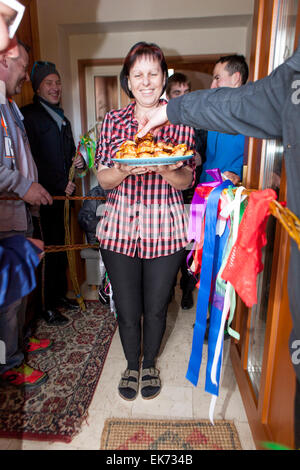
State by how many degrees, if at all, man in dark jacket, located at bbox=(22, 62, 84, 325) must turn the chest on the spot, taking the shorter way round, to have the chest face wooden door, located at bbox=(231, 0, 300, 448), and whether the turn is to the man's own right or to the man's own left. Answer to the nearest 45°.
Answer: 0° — they already face it

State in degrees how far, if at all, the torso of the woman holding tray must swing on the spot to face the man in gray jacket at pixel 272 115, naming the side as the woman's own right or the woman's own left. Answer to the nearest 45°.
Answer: approximately 45° to the woman's own left

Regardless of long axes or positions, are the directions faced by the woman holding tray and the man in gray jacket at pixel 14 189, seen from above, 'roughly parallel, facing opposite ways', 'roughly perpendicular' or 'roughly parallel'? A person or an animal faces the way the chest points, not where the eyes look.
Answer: roughly perpendicular

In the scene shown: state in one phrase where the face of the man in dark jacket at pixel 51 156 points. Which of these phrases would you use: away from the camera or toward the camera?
toward the camera

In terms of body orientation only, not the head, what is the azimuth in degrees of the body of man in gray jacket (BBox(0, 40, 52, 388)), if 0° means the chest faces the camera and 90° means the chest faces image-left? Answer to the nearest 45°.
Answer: approximately 270°

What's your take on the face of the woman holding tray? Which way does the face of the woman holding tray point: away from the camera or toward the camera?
toward the camera

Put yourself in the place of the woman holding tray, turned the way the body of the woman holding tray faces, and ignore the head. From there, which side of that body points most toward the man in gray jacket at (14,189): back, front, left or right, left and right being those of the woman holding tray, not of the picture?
right

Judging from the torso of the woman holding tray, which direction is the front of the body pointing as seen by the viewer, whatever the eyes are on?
toward the camera

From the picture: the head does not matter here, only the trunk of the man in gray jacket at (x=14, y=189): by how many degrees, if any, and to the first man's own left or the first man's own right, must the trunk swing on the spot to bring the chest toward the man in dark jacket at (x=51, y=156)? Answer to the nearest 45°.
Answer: approximately 90° to the first man's own left

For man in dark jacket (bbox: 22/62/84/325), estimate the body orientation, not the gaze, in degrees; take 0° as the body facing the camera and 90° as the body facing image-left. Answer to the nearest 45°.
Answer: approximately 315°
